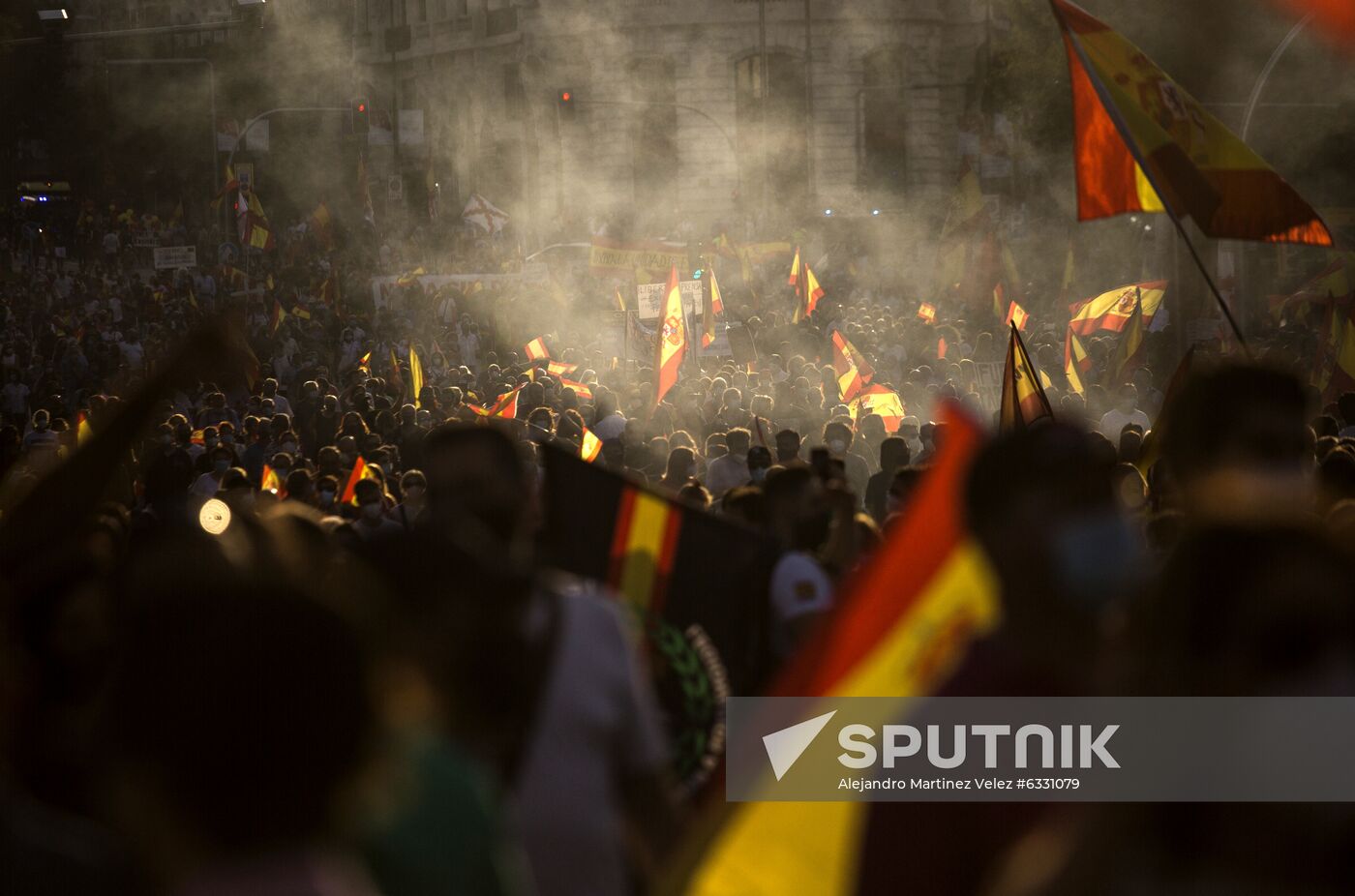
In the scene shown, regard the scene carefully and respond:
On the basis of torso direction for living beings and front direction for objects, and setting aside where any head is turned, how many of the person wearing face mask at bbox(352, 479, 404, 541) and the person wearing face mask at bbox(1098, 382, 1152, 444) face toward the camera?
2

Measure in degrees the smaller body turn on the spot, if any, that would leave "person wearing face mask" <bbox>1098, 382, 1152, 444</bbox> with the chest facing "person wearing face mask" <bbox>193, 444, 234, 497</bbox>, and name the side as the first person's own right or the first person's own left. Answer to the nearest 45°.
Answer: approximately 45° to the first person's own right

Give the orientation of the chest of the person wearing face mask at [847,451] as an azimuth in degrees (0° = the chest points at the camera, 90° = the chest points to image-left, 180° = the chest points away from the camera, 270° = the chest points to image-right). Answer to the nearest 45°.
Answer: approximately 0°

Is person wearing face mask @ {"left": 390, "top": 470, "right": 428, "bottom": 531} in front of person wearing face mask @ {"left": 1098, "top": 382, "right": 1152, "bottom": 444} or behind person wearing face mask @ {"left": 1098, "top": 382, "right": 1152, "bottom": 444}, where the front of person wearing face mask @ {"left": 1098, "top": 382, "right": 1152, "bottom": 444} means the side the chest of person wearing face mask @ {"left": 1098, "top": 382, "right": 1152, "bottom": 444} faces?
in front

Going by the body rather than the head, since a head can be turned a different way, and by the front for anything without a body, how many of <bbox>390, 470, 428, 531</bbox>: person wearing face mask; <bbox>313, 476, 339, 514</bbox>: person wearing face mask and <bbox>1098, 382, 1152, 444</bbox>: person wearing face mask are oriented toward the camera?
3

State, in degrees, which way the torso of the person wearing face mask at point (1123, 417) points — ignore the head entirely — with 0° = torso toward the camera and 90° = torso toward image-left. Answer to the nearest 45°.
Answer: approximately 0°
